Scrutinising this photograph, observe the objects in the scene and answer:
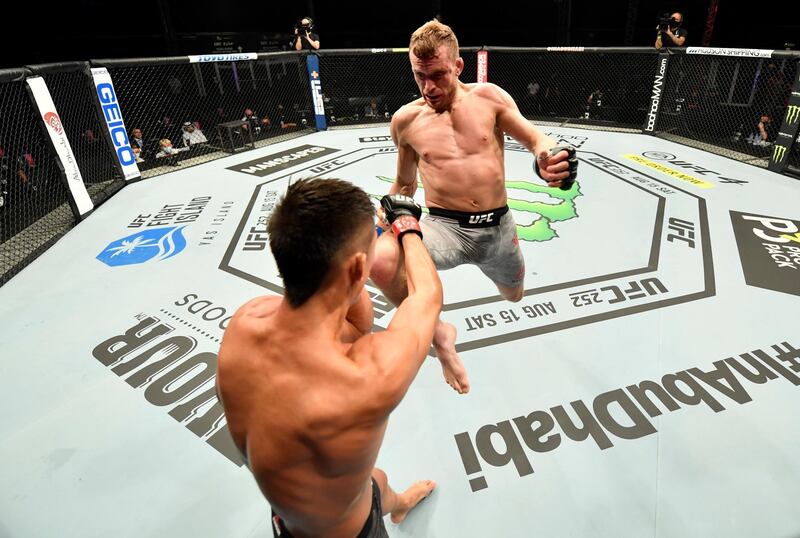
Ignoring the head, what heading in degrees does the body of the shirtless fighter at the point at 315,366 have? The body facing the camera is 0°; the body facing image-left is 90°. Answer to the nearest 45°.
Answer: approximately 225°

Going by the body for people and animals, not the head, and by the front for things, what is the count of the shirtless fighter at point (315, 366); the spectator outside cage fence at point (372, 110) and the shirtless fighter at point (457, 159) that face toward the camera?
2

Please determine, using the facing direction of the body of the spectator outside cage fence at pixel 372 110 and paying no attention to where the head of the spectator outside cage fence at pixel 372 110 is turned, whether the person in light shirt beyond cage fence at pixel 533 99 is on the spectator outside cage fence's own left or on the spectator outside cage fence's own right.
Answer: on the spectator outside cage fence's own left

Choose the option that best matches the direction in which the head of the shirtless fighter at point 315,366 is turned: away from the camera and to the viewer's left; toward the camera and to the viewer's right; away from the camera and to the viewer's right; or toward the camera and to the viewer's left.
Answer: away from the camera and to the viewer's right

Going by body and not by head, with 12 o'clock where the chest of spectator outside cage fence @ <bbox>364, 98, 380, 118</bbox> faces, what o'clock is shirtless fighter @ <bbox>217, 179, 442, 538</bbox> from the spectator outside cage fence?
The shirtless fighter is roughly at 12 o'clock from the spectator outside cage fence.

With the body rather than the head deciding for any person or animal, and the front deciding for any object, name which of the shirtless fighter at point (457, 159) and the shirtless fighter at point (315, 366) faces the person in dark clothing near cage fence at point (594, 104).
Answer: the shirtless fighter at point (315, 366)

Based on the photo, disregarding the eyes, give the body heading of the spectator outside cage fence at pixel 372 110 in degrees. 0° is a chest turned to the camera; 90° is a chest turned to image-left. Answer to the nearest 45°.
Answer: approximately 0°

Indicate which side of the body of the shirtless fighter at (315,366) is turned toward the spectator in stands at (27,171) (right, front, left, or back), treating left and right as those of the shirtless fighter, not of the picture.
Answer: left

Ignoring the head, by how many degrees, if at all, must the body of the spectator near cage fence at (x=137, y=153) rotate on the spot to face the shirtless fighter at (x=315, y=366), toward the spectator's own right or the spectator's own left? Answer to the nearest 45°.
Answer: approximately 45° to the spectator's own right

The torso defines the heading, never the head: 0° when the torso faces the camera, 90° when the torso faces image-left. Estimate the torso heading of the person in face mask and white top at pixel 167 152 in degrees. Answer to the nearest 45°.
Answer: approximately 315°

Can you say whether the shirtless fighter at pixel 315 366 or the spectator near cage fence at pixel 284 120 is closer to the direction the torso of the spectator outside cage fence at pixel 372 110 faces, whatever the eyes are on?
the shirtless fighter
